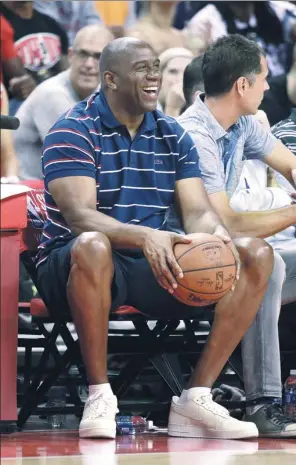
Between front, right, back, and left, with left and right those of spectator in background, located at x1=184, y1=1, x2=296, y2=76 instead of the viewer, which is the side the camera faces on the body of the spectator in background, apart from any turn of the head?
front

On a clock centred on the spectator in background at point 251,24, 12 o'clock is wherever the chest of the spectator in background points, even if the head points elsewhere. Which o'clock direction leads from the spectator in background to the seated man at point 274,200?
The seated man is roughly at 12 o'clock from the spectator in background.

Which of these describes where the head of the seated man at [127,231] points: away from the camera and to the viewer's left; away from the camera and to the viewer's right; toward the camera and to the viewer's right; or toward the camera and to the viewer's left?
toward the camera and to the viewer's right

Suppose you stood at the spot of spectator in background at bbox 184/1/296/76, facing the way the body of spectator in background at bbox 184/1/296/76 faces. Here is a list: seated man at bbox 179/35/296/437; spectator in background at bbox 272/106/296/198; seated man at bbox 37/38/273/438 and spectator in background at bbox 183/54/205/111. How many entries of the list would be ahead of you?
4

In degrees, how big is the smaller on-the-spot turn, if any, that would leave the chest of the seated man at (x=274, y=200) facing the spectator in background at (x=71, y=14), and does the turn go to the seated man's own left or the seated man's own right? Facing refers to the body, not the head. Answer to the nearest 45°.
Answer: approximately 180°

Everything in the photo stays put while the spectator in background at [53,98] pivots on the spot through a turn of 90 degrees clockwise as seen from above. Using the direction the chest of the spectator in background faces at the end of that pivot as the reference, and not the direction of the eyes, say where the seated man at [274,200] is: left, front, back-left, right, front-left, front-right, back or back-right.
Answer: left

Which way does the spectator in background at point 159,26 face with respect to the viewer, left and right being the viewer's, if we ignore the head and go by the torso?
facing the viewer

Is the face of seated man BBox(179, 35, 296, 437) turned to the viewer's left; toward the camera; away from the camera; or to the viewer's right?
to the viewer's right

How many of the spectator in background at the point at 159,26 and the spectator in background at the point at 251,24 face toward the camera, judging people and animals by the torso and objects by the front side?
2

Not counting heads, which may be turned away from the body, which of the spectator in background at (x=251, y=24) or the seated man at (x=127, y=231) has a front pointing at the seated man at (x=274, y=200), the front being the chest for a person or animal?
the spectator in background

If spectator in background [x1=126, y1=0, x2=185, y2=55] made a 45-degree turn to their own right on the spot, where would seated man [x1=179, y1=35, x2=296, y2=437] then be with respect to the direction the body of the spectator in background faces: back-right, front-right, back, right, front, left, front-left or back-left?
front-left

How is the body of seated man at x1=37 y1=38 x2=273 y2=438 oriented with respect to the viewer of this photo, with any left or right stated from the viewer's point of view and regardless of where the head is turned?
facing the viewer and to the right of the viewer

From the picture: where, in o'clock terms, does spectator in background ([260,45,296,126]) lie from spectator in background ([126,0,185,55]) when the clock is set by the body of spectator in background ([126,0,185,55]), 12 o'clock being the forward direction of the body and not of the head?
spectator in background ([260,45,296,126]) is roughly at 10 o'clock from spectator in background ([126,0,185,55]).

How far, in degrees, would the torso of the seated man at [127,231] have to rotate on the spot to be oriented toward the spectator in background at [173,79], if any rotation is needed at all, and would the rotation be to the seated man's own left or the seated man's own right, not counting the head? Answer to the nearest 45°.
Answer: approximately 135° to the seated man's own left

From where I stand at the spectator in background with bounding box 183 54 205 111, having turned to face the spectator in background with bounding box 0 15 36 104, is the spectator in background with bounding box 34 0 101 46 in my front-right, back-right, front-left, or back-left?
front-right

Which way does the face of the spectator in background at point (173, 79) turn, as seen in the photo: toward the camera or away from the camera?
toward the camera

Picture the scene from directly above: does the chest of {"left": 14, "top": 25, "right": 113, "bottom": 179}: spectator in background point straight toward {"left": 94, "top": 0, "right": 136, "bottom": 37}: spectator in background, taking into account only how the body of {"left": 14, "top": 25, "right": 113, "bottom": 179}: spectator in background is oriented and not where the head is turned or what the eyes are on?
no

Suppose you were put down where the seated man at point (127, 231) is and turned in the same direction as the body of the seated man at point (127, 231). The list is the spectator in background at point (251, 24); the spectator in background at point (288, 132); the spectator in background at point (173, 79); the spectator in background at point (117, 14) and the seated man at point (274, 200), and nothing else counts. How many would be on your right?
0
